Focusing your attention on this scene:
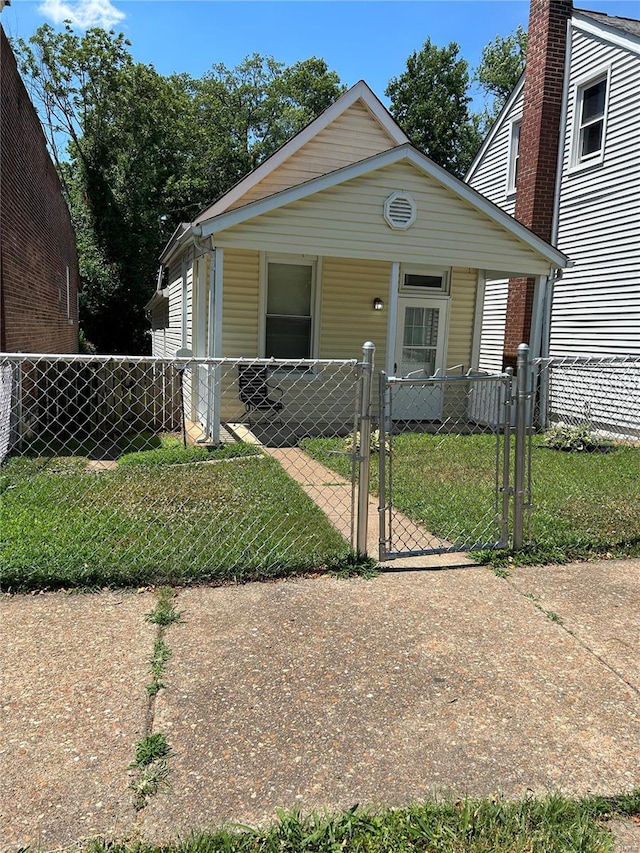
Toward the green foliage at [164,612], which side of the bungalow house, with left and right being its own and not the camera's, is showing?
front

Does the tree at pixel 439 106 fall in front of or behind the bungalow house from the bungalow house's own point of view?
behind

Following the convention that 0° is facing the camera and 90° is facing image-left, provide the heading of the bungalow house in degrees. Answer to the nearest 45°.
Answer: approximately 0°

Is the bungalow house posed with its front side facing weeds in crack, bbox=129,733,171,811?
yes

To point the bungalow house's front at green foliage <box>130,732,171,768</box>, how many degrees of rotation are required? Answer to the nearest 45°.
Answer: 0° — it already faces it

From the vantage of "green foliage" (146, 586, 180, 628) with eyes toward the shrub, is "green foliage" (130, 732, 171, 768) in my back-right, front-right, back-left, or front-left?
back-right

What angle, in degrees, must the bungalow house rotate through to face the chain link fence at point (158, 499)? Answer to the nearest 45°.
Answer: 0° — it already faces it

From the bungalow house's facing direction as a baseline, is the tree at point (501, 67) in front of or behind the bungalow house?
behind

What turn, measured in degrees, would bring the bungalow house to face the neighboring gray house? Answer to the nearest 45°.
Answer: approximately 135° to its left

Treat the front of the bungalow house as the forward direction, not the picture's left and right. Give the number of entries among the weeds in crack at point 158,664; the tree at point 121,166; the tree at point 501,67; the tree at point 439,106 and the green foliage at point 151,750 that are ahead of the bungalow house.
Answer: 2

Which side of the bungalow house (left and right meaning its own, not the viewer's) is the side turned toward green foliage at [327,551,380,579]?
front

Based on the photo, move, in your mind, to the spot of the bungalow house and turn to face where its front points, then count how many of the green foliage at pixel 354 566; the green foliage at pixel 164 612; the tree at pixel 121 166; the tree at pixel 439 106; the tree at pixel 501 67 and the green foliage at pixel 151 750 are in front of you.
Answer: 3

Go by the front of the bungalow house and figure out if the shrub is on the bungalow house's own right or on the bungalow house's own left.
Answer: on the bungalow house's own left

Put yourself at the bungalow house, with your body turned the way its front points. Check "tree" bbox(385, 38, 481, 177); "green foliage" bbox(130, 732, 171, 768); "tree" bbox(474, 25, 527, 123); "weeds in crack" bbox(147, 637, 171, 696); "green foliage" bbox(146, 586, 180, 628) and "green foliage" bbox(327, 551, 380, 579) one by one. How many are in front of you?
4

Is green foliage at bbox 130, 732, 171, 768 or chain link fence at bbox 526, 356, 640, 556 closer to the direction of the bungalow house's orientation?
the green foliage

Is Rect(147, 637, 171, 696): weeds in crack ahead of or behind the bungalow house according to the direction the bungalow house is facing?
ahead
